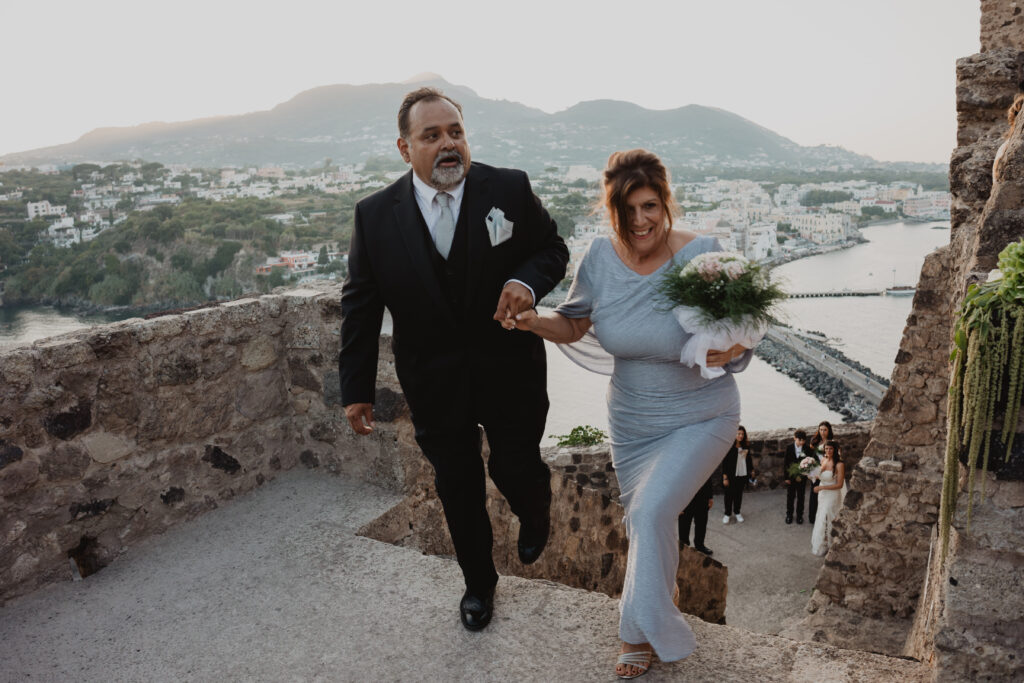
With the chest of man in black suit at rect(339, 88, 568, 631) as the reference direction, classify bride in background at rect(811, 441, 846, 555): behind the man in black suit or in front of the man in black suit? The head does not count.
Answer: behind

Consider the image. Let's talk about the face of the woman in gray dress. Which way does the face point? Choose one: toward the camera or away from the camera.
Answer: toward the camera

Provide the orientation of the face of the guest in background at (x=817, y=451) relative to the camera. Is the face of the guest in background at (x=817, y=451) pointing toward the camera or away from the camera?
toward the camera

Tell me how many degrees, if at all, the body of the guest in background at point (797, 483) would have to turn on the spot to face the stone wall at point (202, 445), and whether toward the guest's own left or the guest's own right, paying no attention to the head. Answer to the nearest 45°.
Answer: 0° — they already face it

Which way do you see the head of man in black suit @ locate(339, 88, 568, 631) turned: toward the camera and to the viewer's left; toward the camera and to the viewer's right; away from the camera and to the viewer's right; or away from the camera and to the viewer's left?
toward the camera and to the viewer's right

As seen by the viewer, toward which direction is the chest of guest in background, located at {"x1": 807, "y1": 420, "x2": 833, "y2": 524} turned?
toward the camera

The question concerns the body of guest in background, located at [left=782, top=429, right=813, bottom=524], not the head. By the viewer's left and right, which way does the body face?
facing the viewer

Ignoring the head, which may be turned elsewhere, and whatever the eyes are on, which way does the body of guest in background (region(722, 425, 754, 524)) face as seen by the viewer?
toward the camera

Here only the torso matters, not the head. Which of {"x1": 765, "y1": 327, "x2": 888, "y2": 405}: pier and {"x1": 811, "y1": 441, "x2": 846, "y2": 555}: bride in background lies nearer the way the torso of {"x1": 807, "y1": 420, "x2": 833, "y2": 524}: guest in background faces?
the bride in background

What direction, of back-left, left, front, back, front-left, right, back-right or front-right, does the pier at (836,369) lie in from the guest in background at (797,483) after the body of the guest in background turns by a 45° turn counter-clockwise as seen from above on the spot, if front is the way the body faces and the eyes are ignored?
back-left

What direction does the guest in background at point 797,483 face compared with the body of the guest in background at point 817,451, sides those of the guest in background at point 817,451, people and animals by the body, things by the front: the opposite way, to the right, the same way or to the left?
the same way
